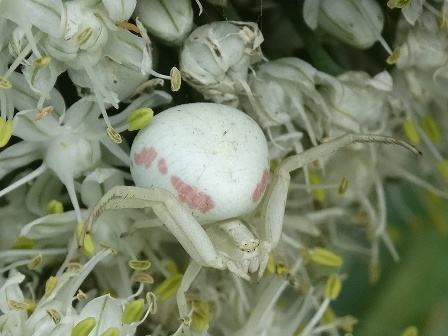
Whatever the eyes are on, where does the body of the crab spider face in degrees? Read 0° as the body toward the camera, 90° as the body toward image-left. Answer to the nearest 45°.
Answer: approximately 315°
